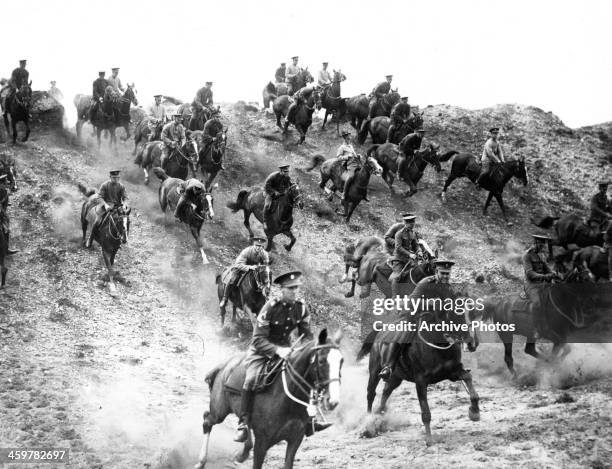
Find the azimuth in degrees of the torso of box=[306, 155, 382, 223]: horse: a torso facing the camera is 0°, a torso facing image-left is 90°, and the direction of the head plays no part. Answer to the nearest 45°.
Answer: approximately 315°

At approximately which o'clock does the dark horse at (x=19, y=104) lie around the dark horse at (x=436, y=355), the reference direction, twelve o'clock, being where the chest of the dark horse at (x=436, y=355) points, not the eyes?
the dark horse at (x=19, y=104) is roughly at 6 o'clock from the dark horse at (x=436, y=355).

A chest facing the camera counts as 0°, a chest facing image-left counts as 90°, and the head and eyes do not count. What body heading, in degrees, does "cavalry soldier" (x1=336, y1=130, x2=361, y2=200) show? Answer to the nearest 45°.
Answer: approximately 315°

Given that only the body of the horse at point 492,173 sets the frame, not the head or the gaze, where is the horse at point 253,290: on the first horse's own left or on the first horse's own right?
on the first horse's own right

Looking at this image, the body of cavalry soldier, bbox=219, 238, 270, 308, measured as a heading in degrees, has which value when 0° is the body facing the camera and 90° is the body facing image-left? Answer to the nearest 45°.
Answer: approximately 315°

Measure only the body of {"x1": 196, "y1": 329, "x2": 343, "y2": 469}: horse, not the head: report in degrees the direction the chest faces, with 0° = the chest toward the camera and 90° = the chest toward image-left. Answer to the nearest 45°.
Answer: approximately 315°

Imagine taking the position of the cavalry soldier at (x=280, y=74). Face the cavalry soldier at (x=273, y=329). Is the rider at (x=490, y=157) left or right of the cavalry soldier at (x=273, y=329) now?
left
